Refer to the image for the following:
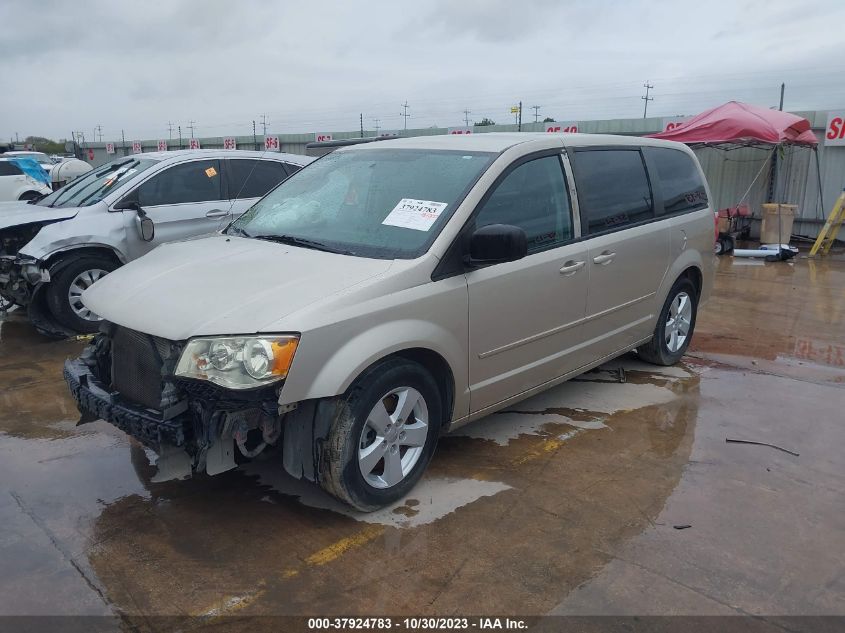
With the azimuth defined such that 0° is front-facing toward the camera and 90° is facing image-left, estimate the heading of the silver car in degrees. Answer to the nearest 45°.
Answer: approximately 45°

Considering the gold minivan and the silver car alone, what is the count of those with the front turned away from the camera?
0

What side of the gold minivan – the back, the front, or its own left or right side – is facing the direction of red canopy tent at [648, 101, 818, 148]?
back

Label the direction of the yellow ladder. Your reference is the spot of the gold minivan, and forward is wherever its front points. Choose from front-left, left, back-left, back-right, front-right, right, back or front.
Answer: back

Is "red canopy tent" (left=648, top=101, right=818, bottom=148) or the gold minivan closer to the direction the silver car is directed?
the gold minivan

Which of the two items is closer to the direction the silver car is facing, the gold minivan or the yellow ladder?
the gold minivan

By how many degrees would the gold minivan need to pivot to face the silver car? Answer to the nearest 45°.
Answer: approximately 90° to its right

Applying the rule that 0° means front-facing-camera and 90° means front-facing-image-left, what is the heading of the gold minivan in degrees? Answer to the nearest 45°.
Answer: approximately 45°
